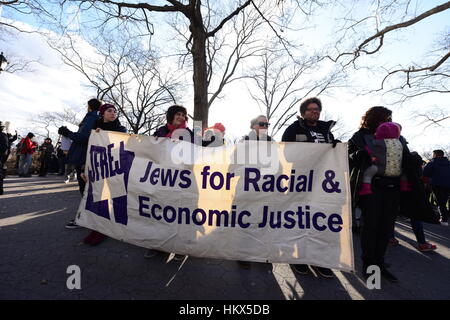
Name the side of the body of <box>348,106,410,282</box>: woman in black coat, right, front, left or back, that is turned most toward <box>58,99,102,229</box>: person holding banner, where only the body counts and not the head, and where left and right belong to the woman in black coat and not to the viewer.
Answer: right

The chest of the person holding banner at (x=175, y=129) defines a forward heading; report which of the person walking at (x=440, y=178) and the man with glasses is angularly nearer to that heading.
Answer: the man with glasses

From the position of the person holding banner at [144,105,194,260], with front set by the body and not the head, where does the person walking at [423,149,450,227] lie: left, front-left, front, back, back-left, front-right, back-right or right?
left

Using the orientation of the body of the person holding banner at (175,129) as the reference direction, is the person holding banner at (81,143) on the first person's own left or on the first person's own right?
on the first person's own right

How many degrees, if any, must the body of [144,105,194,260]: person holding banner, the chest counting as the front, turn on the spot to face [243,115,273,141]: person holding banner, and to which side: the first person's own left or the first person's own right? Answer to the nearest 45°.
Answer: approximately 90° to the first person's own left

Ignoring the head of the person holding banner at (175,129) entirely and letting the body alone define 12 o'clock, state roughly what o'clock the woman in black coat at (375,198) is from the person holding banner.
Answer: The woman in black coat is roughly at 10 o'clock from the person holding banner.

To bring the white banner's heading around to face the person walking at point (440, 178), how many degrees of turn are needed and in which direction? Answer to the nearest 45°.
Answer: approximately 135° to its left

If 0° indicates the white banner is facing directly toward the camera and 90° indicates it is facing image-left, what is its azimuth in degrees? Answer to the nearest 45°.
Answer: approximately 0°

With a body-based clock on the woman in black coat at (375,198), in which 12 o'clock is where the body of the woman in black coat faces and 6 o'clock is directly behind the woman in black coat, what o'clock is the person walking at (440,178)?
The person walking is roughly at 8 o'clock from the woman in black coat.
